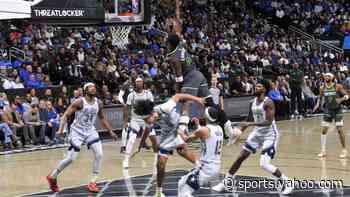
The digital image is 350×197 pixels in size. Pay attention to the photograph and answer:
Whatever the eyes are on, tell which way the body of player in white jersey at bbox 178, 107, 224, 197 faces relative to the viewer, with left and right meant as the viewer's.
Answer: facing away from the viewer and to the left of the viewer

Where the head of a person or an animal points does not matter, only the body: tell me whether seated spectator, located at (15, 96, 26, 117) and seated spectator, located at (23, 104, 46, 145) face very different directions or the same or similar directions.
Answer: same or similar directions

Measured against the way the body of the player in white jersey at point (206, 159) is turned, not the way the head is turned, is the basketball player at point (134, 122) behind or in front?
in front

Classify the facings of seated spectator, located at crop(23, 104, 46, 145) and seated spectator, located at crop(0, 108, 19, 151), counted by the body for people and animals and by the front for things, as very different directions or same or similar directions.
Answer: same or similar directions

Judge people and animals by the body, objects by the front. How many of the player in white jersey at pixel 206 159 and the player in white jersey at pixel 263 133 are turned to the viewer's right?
0

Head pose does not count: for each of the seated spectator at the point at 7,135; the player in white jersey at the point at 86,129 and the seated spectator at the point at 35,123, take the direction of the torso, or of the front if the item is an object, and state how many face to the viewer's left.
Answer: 0

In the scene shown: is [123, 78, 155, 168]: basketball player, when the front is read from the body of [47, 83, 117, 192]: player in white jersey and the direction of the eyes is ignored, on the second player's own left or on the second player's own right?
on the second player's own left

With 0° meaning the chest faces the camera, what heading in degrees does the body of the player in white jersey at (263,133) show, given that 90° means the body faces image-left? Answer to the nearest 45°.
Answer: approximately 45°

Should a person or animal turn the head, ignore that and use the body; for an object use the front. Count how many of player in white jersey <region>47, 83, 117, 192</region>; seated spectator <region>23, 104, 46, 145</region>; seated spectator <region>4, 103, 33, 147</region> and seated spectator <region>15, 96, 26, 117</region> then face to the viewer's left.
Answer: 0

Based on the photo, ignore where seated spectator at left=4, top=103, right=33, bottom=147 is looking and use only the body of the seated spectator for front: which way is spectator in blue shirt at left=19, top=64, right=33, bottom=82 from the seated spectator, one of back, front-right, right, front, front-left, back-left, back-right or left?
back-left

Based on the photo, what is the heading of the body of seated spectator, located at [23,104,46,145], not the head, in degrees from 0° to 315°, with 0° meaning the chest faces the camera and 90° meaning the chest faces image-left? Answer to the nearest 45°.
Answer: approximately 315°

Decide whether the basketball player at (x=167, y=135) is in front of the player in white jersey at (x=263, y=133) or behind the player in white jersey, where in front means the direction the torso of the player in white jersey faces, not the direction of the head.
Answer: in front

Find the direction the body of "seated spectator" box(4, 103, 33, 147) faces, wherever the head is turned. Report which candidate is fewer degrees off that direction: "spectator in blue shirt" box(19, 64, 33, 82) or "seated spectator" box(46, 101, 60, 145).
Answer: the seated spectator

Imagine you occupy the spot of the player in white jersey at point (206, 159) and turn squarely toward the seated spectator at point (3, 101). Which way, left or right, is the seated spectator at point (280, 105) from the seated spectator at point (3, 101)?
right

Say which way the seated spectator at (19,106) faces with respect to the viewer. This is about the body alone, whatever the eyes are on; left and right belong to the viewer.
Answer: facing the viewer and to the right of the viewer
